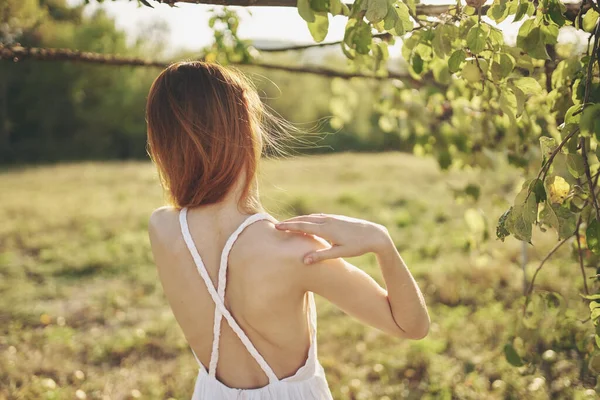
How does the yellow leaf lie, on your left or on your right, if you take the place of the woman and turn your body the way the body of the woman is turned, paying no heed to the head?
on your right

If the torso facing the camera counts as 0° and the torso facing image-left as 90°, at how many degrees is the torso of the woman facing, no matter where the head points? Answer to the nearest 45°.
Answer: approximately 225°
